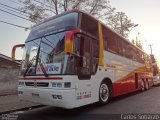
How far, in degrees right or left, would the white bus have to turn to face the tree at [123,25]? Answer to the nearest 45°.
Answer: approximately 135° to its right

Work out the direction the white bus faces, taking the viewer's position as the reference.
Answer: facing the viewer and to the left of the viewer
